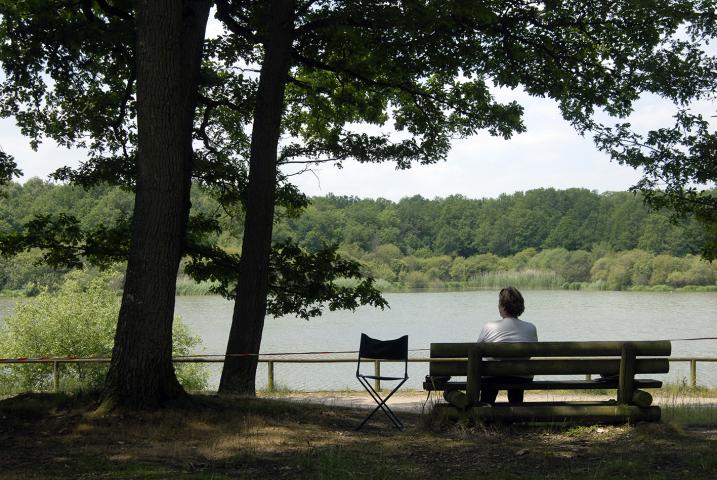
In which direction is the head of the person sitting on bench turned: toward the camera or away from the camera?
away from the camera

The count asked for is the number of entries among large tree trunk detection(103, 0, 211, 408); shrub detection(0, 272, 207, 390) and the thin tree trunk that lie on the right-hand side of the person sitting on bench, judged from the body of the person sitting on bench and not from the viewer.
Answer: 0

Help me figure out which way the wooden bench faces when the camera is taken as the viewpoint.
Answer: facing away from the viewer

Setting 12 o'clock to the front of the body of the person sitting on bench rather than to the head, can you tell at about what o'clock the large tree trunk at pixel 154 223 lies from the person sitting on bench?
The large tree trunk is roughly at 9 o'clock from the person sitting on bench.

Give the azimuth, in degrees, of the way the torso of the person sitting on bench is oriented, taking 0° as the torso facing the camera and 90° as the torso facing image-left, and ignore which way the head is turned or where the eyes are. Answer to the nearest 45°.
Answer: approximately 180°

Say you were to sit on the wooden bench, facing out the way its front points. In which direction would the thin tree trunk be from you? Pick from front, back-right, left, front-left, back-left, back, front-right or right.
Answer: front-left

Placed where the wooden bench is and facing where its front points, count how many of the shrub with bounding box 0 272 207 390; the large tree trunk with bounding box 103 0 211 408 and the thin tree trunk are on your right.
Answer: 0

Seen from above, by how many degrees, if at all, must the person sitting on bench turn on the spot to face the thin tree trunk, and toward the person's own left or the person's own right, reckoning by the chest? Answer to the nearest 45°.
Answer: approximately 45° to the person's own left

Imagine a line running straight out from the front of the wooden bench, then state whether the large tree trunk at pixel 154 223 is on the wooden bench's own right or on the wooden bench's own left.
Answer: on the wooden bench's own left

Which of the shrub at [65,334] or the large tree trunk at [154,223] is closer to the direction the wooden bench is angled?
the shrub
